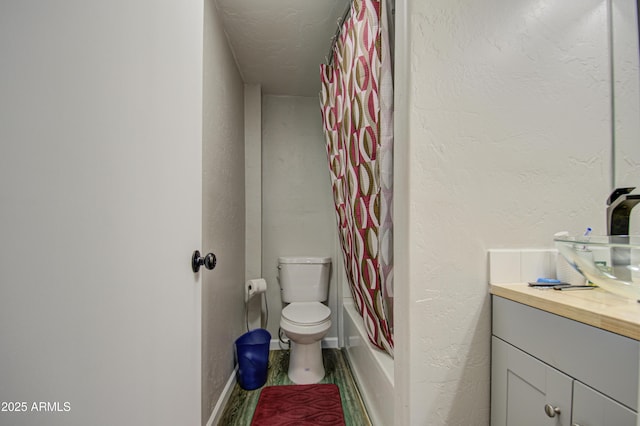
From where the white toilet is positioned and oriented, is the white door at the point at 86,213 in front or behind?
in front

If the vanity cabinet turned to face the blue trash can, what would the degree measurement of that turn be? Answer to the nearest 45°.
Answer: approximately 45° to its right

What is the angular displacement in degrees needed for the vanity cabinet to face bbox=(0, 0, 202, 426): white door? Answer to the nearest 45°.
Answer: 0° — it already faces it

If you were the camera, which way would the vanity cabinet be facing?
facing the viewer and to the left of the viewer

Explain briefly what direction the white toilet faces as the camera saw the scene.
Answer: facing the viewer

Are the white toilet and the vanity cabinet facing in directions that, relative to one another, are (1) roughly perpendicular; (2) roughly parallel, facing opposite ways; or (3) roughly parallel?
roughly perpendicular

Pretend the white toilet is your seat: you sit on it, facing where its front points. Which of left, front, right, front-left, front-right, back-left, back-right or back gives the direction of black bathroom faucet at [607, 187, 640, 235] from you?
front-left

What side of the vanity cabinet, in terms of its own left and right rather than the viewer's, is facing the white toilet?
right
